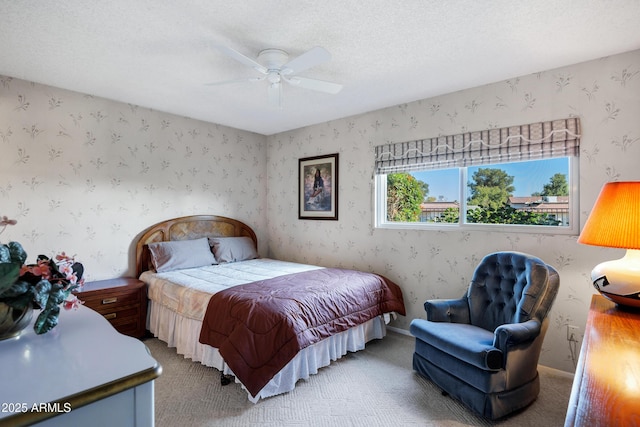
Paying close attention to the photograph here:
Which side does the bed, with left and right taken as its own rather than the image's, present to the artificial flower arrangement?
right

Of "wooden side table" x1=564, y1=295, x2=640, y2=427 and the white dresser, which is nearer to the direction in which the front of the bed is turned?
the wooden side table

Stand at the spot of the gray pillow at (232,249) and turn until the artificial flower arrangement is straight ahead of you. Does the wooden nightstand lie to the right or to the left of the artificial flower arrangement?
right

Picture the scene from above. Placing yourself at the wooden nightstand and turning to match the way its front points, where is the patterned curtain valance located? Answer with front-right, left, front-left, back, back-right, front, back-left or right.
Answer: front-left

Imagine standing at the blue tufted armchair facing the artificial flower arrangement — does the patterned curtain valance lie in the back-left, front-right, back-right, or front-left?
back-right

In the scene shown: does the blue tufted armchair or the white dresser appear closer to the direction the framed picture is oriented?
the white dresser

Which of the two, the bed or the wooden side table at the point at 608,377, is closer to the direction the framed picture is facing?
the bed

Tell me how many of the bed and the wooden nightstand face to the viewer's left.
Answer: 0

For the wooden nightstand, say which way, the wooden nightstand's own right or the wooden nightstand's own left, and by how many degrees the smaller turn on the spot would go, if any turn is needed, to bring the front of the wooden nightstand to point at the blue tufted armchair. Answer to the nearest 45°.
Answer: approximately 45° to the wooden nightstand's own left

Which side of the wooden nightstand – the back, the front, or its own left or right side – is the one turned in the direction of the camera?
front

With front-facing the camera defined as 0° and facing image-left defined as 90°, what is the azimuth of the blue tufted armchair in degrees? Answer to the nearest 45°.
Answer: approximately 45°

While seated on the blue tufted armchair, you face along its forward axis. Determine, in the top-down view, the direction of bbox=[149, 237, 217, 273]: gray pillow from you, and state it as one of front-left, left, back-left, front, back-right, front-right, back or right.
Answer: front-right

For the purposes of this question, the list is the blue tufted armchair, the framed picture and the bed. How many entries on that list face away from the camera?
0
